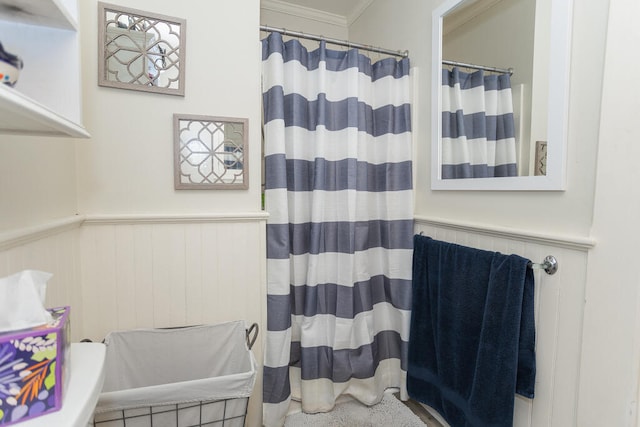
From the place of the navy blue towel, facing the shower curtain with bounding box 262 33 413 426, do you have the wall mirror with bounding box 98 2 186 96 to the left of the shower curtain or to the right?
left

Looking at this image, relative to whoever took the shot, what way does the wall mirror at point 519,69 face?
facing the viewer and to the left of the viewer

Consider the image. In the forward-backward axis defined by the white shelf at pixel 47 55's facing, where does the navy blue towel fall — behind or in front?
in front

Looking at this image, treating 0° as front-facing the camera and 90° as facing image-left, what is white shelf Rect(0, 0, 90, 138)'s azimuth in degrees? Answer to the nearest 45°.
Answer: approximately 315°

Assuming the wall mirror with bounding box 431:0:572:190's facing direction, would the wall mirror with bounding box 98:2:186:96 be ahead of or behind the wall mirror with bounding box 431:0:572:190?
ahead

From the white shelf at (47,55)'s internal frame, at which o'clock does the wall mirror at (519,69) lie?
The wall mirror is roughly at 11 o'clock from the white shelf.

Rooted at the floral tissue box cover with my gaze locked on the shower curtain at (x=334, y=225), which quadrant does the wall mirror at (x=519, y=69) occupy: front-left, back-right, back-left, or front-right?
front-right

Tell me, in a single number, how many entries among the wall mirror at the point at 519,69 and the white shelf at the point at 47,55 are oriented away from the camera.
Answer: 0

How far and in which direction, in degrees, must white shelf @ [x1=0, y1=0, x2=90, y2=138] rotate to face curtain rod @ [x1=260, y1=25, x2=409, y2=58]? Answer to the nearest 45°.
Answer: approximately 45° to its left

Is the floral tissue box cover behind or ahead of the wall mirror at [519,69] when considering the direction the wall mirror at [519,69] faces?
ahead

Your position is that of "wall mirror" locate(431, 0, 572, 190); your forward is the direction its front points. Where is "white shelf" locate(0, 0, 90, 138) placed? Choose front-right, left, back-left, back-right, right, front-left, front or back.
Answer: front
